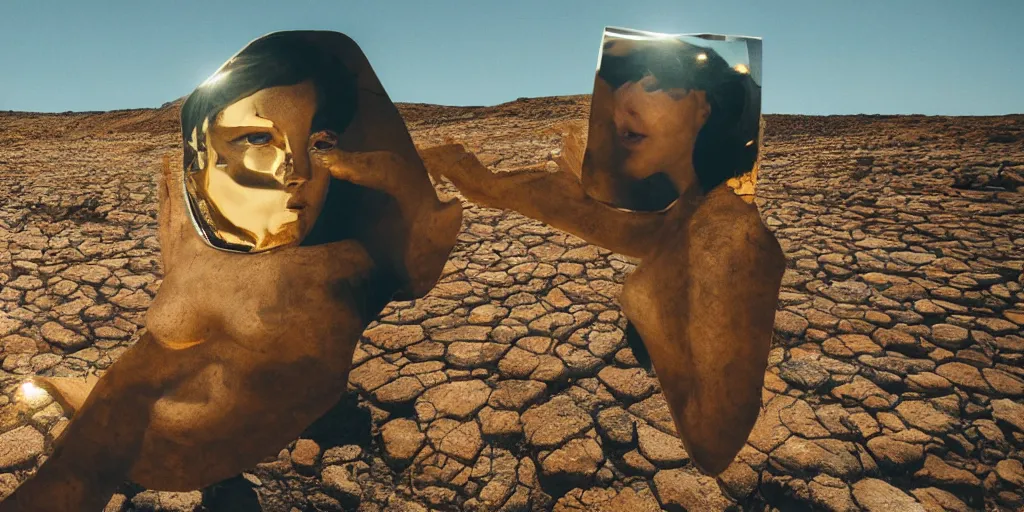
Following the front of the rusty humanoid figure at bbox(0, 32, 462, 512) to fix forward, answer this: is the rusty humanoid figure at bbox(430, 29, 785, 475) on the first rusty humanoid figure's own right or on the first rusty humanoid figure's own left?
on the first rusty humanoid figure's own left

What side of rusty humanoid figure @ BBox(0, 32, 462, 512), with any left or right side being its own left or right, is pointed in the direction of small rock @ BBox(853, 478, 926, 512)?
left

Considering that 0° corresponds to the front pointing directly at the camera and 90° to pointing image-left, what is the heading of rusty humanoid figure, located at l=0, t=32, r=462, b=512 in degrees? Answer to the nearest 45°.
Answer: approximately 0°
